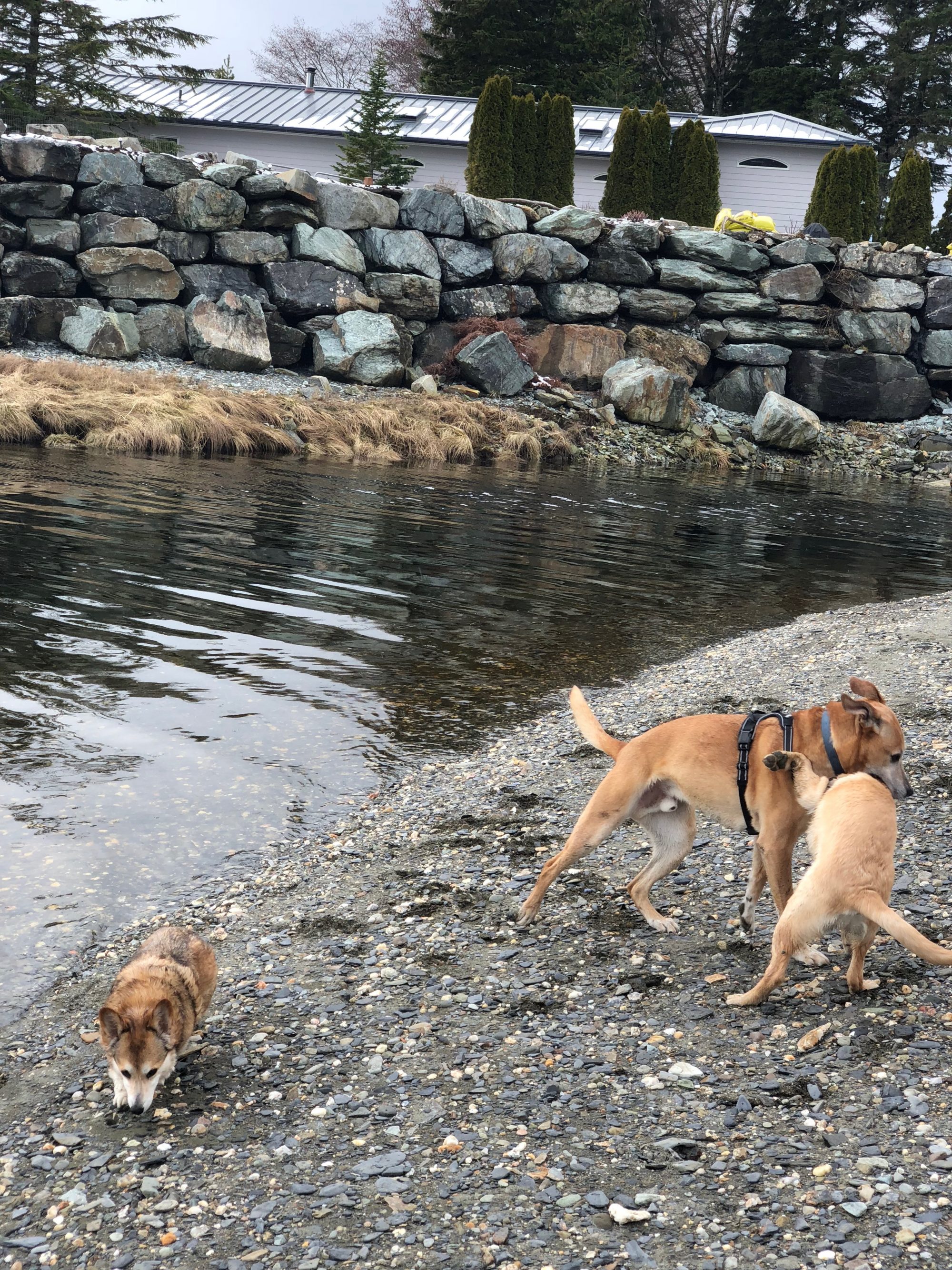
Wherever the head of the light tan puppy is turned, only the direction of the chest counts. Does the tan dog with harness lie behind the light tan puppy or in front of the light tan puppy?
in front

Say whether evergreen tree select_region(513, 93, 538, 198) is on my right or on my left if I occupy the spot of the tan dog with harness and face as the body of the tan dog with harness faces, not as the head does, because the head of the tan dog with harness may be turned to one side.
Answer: on my left

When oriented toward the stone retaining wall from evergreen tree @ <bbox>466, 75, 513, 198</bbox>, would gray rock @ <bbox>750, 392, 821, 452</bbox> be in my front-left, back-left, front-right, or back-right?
front-left

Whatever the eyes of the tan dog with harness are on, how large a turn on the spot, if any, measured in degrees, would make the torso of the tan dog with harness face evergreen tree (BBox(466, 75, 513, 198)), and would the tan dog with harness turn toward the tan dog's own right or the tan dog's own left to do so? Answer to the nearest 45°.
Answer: approximately 90° to the tan dog's own left

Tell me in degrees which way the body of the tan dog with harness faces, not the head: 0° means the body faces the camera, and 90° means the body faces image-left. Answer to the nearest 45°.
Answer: approximately 270°

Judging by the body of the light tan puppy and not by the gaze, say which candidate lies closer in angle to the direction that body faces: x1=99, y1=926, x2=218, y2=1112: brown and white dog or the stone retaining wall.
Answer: the stone retaining wall

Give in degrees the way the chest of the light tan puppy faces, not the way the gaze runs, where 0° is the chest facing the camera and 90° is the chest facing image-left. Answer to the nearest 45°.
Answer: approximately 180°

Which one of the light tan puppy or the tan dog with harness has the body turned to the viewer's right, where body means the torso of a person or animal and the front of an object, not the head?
the tan dog with harness

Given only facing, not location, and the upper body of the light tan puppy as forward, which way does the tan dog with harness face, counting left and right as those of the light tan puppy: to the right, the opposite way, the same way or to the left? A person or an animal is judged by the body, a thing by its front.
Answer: to the right

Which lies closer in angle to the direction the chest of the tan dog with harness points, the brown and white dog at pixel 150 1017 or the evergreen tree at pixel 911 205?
the evergreen tree

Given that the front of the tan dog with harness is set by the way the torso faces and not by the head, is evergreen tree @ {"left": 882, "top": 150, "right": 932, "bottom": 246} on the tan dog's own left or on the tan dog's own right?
on the tan dog's own left

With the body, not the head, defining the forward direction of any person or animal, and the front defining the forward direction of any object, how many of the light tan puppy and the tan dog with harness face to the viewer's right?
1

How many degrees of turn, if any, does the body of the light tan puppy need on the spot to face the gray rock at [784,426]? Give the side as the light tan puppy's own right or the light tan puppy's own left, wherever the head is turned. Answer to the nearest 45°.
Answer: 0° — it already faces it
